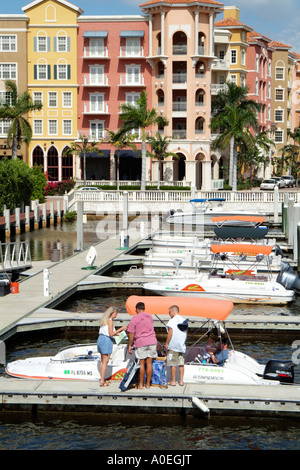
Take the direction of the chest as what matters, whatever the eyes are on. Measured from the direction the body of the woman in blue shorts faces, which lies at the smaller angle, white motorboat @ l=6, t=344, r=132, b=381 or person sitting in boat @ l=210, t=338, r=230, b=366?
the person sitting in boat

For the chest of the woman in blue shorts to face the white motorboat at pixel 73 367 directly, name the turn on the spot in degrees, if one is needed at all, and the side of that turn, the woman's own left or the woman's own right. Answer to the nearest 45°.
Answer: approximately 135° to the woman's own left

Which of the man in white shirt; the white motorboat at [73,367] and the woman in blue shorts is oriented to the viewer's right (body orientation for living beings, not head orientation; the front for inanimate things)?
the woman in blue shorts

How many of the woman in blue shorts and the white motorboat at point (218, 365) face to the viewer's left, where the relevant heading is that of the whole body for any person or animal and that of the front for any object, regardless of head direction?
1

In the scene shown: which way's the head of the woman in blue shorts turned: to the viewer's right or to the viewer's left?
to the viewer's right

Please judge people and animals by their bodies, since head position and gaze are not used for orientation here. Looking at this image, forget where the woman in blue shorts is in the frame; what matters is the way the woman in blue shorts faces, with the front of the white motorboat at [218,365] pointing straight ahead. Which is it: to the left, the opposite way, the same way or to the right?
the opposite way

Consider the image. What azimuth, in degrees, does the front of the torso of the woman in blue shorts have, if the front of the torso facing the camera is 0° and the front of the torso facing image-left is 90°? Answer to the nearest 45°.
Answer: approximately 270°

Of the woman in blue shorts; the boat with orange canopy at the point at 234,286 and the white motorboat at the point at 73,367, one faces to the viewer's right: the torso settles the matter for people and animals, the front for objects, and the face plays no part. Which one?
the woman in blue shorts

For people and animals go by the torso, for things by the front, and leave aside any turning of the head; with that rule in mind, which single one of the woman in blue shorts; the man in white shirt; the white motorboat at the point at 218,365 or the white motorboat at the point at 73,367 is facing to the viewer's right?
the woman in blue shorts

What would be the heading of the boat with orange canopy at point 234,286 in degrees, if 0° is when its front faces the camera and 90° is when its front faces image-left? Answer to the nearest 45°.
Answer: approximately 90°

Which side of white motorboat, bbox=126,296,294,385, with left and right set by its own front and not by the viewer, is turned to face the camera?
left

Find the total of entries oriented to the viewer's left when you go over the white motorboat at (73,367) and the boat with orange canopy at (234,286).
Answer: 2

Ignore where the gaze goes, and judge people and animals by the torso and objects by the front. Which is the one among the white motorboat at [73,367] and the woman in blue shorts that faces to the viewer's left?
the white motorboat
